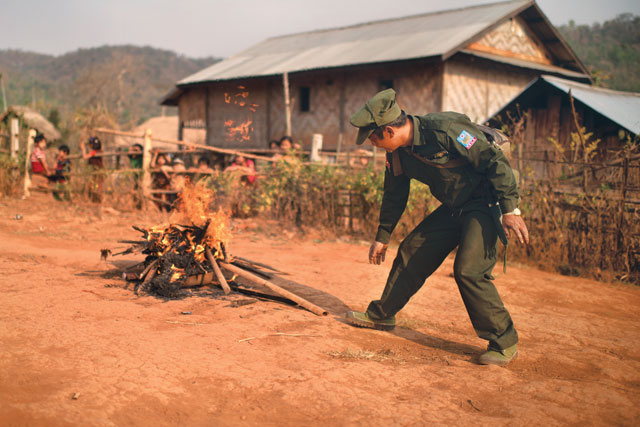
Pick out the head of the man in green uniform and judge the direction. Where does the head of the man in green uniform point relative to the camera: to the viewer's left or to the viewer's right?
to the viewer's left

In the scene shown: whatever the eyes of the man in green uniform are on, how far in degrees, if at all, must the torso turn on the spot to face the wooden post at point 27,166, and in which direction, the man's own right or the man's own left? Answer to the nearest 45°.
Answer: approximately 90° to the man's own right

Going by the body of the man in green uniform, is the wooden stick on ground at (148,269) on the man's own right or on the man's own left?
on the man's own right

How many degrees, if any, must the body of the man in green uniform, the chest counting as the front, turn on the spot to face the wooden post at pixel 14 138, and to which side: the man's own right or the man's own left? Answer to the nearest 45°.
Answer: approximately 90° to the man's own right

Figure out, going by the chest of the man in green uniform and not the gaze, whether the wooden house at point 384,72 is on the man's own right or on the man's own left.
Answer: on the man's own right

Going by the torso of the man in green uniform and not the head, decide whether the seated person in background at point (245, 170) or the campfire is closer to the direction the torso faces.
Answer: the campfire

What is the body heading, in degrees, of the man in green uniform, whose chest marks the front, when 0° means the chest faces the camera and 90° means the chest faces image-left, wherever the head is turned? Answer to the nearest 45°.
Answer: approximately 45°

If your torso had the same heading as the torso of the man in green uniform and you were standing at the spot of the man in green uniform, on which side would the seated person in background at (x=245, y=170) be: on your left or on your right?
on your right

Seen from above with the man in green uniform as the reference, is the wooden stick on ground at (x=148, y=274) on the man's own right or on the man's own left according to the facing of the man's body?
on the man's own right

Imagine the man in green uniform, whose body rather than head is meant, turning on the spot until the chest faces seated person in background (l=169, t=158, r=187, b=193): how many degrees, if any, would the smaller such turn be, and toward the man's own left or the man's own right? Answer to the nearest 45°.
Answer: approximately 90° to the man's own right
